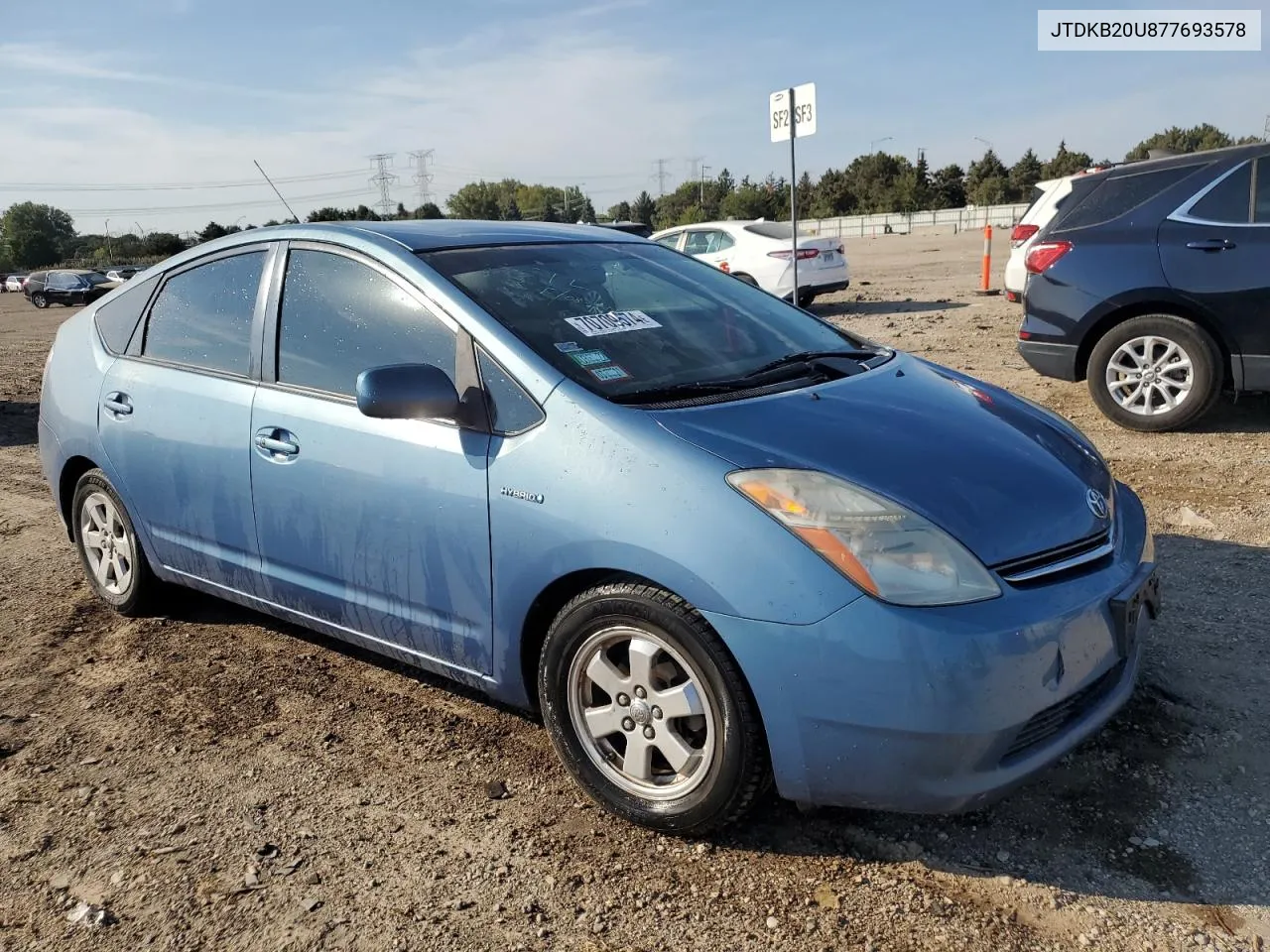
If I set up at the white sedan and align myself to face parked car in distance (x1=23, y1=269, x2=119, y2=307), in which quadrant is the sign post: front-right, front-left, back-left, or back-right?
back-left

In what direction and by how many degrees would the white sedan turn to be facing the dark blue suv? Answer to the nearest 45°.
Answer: approximately 135° to its left

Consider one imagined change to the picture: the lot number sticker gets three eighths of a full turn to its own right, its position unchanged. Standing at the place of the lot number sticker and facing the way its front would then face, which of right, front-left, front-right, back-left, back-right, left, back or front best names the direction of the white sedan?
right

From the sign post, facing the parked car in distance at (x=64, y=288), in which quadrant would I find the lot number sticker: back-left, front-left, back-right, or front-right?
back-left

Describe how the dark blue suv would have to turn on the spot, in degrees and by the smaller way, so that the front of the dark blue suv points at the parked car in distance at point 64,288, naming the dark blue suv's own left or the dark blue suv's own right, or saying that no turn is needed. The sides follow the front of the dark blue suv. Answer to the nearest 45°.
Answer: approximately 135° to the dark blue suv's own left

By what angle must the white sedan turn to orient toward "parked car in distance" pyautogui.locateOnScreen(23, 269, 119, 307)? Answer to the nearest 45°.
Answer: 0° — it already faces it

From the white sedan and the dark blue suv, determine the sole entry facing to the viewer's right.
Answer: the dark blue suv

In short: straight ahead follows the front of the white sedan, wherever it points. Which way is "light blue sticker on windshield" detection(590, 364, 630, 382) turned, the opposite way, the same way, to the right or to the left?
the opposite way

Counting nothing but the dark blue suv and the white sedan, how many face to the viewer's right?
1

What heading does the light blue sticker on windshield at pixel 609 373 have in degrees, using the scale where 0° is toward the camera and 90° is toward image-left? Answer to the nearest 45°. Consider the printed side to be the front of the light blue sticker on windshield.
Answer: approximately 315°

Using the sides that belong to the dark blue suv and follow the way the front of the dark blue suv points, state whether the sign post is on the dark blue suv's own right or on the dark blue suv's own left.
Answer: on the dark blue suv's own left

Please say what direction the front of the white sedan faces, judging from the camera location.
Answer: facing away from the viewer and to the left of the viewer
